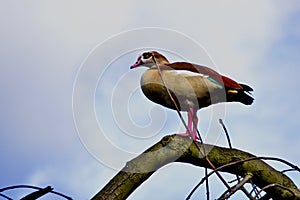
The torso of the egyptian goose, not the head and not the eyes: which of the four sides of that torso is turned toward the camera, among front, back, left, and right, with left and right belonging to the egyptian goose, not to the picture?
left
